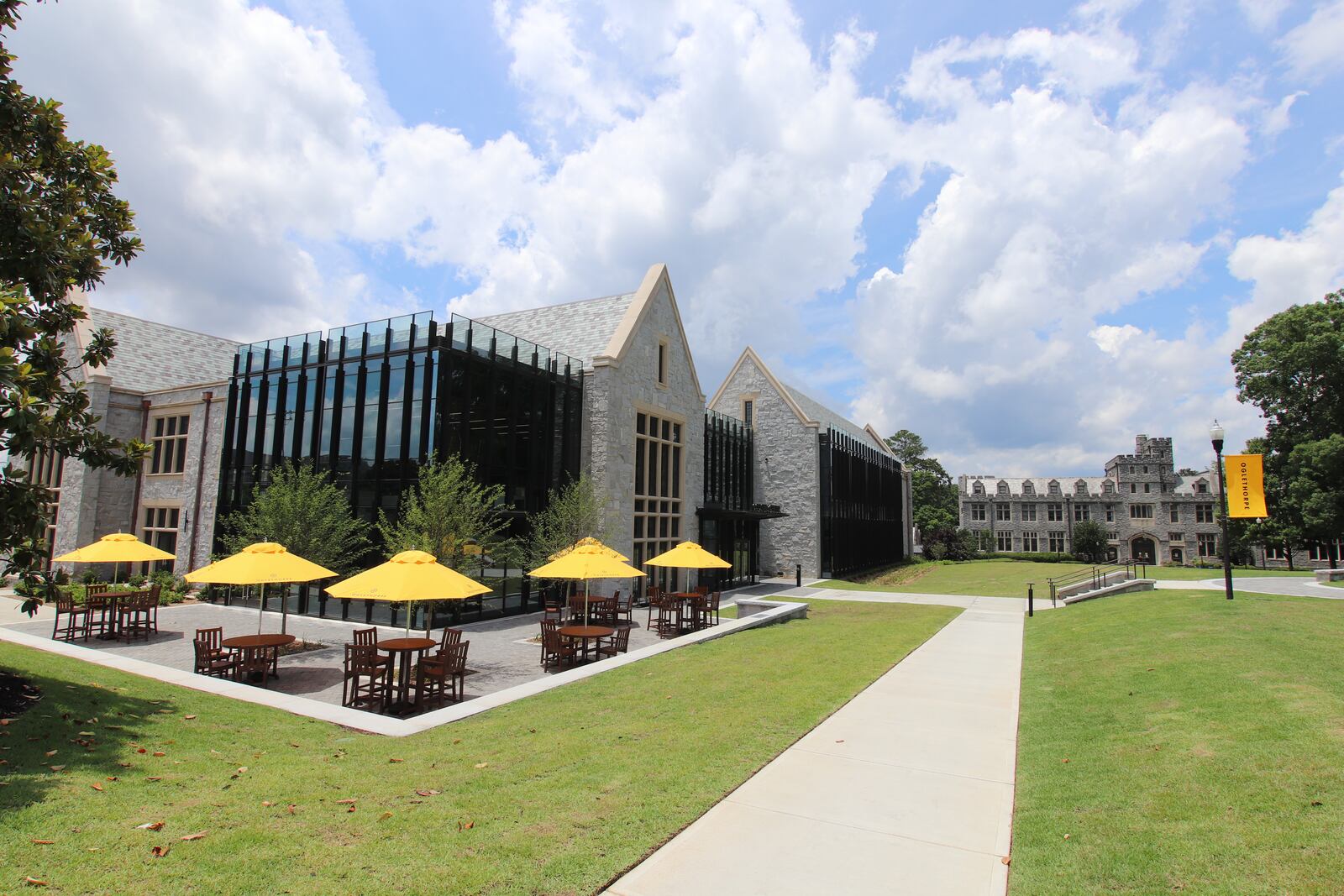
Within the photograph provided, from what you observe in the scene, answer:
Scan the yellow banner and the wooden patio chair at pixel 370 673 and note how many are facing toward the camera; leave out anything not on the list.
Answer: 1

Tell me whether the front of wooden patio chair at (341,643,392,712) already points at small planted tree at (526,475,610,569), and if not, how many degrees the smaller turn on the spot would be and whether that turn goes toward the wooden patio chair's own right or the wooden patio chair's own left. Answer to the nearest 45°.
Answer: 0° — it already faces it

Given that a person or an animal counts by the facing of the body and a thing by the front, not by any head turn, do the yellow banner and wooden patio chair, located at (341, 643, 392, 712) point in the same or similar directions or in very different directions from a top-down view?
very different directions

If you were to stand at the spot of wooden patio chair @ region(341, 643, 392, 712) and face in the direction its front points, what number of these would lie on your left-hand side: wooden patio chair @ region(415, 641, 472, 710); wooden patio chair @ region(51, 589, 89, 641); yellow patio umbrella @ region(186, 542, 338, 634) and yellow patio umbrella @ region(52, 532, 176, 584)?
3

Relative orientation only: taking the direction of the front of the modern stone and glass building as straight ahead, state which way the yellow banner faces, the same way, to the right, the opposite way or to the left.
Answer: to the right

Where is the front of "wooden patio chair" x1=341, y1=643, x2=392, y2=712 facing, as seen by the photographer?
facing away from the viewer and to the right of the viewer

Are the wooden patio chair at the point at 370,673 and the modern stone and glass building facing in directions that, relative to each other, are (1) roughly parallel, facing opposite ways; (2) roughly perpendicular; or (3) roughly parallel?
roughly perpendicular

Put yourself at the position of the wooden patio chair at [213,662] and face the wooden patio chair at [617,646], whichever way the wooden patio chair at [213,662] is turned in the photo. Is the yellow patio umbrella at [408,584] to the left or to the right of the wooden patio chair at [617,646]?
right

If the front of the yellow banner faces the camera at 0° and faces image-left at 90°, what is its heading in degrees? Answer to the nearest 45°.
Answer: approximately 0°

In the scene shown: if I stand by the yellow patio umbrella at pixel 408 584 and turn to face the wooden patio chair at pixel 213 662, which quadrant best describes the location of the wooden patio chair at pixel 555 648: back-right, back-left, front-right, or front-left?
back-right

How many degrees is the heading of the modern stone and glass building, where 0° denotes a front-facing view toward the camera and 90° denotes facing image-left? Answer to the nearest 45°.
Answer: approximately 315°

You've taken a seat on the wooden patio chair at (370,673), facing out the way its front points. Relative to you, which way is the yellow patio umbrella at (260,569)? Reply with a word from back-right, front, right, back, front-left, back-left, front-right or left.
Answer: left

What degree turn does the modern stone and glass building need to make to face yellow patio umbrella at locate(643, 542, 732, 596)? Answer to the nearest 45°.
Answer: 0° — it already faces it
